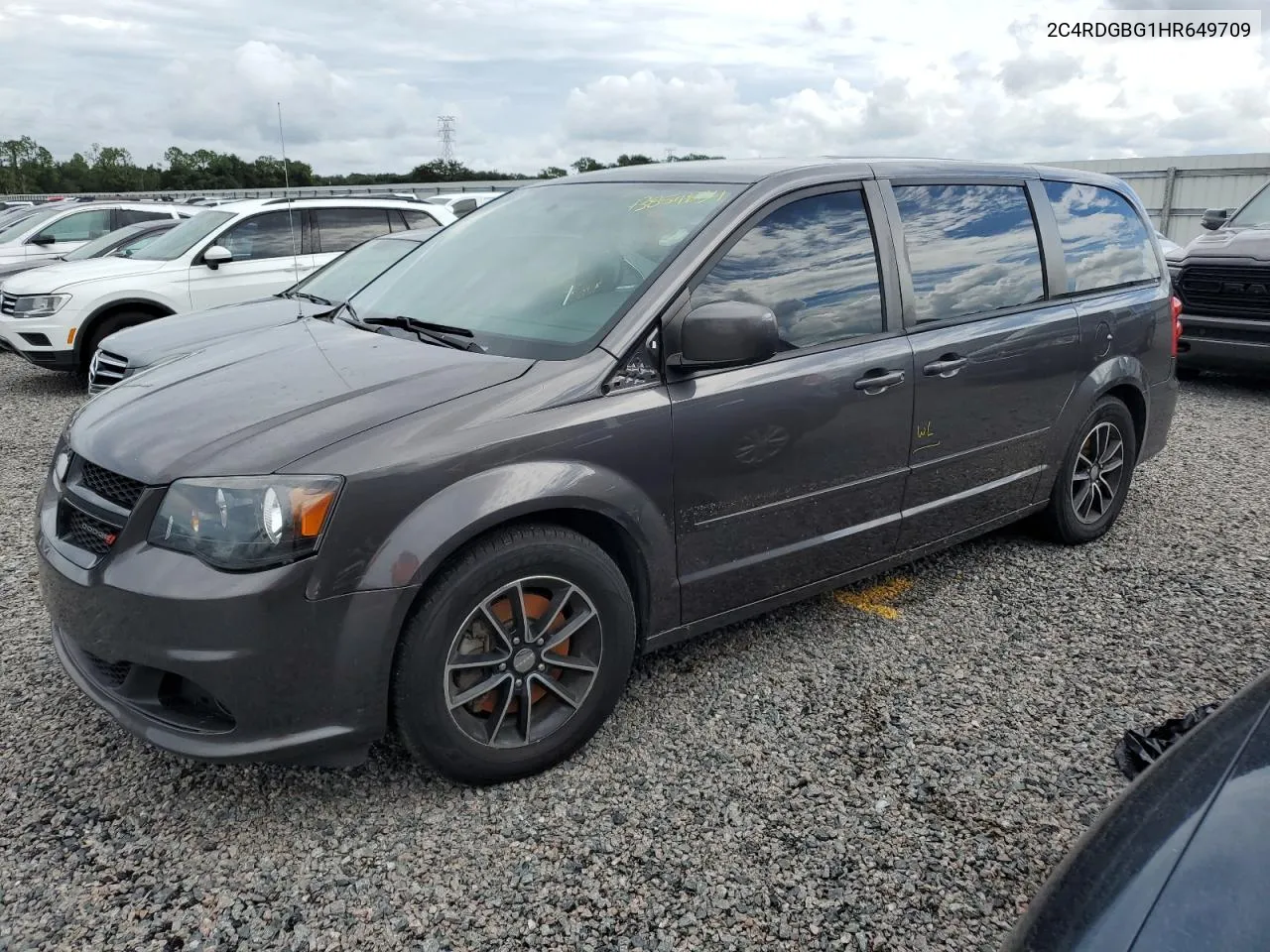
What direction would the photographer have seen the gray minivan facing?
facing the viewer and to the left of the viewer

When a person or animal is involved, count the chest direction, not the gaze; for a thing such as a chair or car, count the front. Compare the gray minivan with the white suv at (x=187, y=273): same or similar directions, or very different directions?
same or similar directions

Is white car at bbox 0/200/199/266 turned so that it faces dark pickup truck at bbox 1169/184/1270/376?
no

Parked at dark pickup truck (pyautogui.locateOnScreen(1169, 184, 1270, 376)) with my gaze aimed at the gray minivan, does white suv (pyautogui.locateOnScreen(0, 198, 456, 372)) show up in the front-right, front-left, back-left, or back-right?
front-right

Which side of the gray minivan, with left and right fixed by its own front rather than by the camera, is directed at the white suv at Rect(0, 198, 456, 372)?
right

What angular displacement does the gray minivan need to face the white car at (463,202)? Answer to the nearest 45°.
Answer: approximately 135° to its right

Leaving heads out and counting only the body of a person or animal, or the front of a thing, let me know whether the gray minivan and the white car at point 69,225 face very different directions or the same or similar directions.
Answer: same or similar directions

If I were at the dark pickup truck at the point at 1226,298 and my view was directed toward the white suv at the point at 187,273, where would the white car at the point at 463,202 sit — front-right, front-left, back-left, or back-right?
front-right

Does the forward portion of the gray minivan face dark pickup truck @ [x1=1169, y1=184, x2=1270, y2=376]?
no

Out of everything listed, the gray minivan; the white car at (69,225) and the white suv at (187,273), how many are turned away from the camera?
0

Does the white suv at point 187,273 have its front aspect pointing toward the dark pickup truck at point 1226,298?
no
